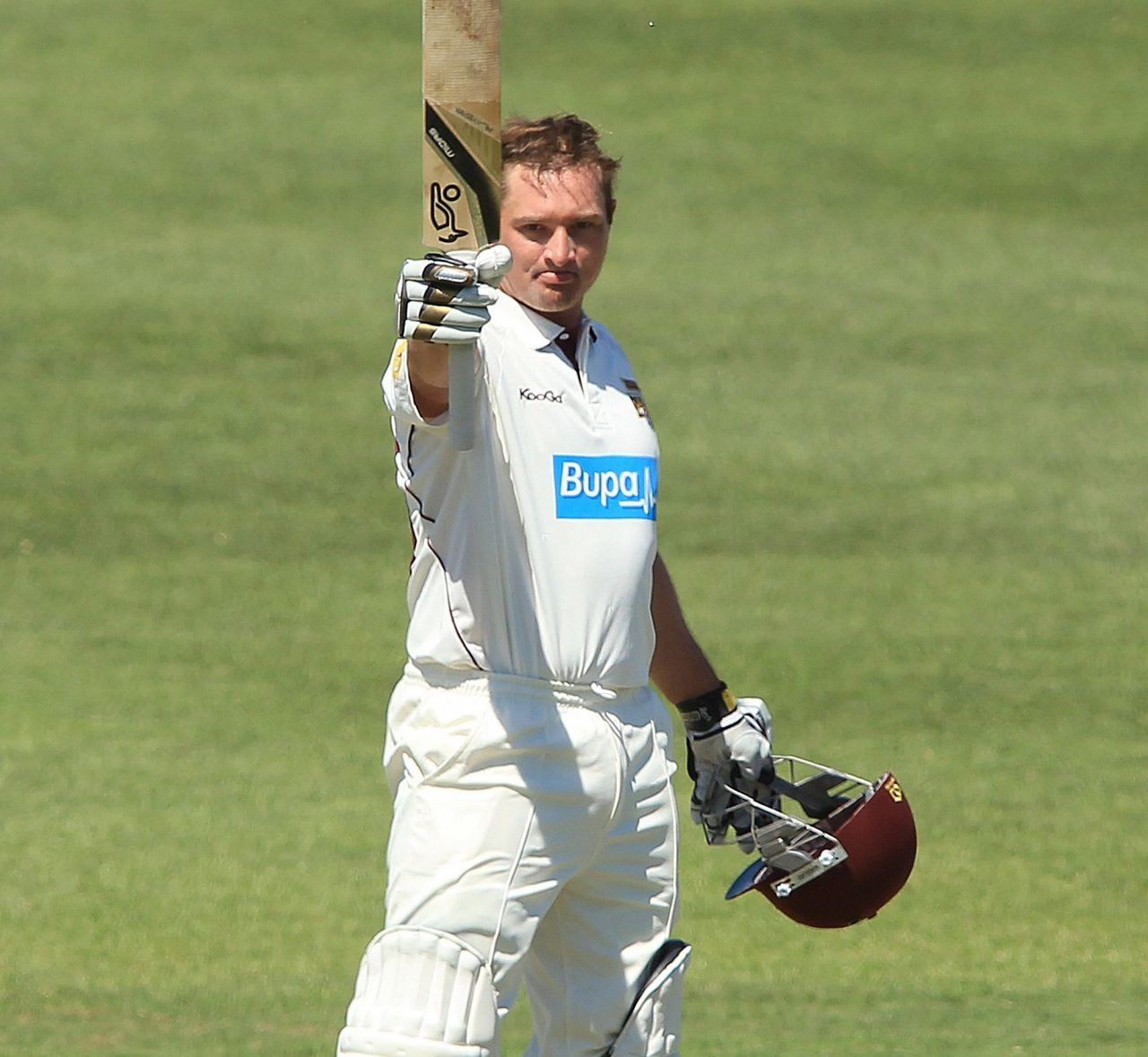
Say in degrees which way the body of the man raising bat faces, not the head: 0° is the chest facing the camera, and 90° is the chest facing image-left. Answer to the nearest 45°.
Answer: approximately 315°
